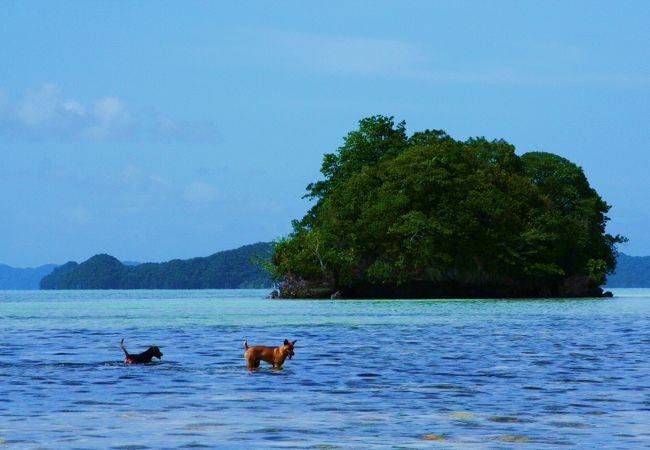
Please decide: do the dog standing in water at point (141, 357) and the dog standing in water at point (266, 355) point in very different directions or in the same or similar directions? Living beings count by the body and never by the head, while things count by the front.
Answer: same or similar directions

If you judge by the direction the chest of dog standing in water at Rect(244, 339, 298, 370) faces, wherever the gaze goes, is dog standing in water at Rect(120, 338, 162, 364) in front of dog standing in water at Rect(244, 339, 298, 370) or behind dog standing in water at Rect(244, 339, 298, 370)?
behind

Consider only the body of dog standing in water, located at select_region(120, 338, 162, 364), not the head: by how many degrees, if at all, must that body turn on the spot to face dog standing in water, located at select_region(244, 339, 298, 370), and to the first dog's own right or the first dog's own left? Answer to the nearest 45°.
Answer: approximately 45° to the first dog's own right

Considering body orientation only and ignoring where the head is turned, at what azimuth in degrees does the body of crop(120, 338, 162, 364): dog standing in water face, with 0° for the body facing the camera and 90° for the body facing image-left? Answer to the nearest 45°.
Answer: approximately 270°

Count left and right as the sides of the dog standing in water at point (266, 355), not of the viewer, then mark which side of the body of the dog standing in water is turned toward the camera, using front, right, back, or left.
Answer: right

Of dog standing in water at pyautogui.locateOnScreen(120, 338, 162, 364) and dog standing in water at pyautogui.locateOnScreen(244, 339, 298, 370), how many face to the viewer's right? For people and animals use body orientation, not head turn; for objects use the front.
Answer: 2
